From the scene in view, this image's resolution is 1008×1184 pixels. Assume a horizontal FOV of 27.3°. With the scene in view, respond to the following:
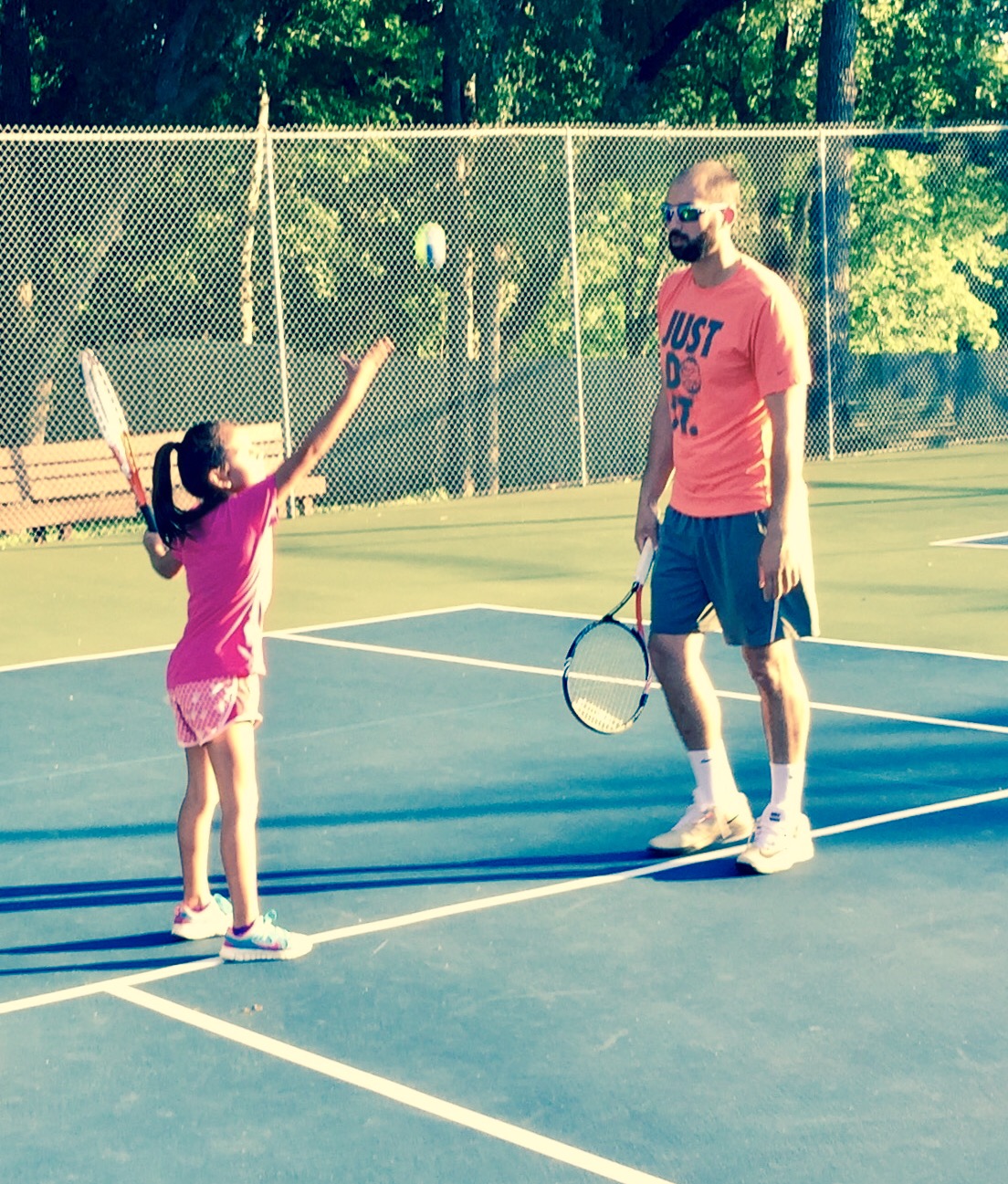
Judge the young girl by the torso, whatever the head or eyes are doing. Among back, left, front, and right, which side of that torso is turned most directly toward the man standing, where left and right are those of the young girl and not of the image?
front

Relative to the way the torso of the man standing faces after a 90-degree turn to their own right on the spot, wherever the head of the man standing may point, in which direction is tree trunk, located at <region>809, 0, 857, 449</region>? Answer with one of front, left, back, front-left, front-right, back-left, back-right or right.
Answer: front-right

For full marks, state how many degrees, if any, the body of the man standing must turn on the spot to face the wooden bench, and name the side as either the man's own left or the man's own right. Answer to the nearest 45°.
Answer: approximately 90° to the man's own right

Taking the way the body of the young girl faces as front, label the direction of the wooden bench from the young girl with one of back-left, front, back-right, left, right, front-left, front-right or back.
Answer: left

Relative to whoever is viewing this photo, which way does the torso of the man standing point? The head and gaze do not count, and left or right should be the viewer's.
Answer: facing the viewer and to the left of the viewer
